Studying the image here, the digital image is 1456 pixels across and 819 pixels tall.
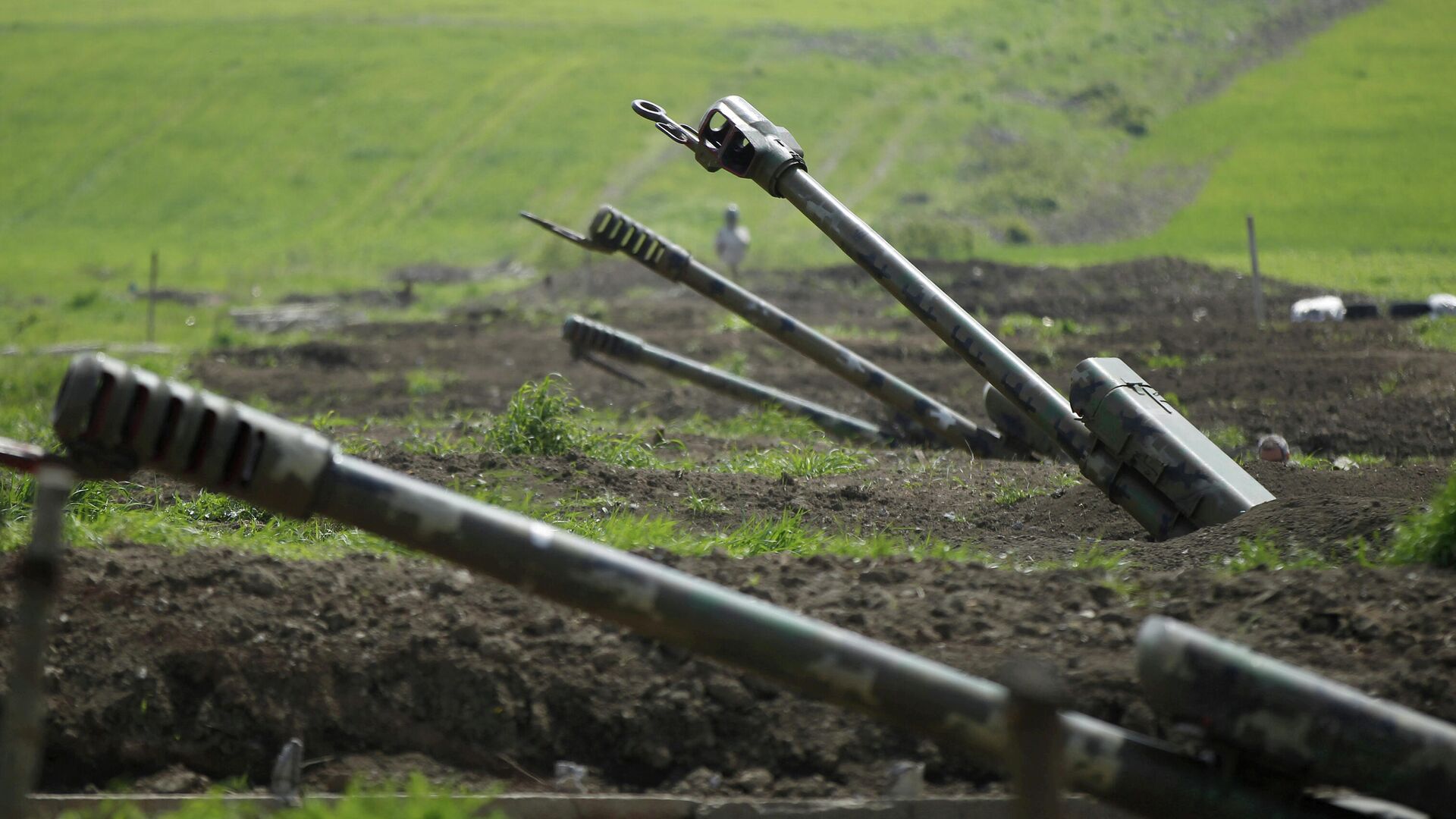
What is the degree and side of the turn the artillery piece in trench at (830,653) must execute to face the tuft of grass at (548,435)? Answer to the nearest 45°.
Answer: approximately 90° to its right

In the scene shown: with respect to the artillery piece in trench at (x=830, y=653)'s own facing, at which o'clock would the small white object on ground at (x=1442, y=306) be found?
The small white object on ground is roughly at 4 o'clock from the artillery piece in trench.

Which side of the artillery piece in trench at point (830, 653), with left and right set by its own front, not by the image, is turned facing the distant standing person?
right

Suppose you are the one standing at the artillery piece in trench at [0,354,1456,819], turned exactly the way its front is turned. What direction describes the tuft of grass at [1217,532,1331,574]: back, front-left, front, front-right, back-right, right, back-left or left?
back-right

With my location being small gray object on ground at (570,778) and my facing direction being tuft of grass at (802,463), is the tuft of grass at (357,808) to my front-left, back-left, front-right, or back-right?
back-left

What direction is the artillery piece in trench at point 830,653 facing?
to the viewer's left

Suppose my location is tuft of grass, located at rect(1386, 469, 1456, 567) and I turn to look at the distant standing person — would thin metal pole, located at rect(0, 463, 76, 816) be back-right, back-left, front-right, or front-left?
back-left

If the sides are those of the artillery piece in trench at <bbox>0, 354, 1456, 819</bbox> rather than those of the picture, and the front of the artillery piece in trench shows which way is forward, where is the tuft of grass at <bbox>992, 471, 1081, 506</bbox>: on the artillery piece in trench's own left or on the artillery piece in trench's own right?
on the artillery piece in trench's own right

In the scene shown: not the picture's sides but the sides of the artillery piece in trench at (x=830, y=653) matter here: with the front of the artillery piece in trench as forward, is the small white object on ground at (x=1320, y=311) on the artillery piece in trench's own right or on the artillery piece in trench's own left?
on the artillery piece in trench's own right
